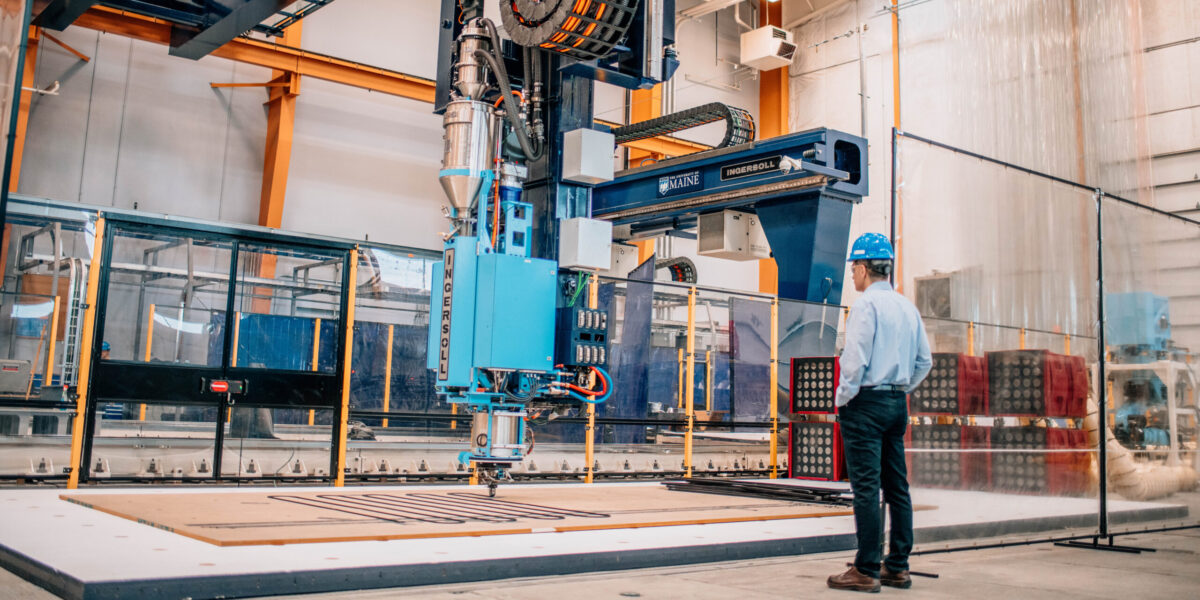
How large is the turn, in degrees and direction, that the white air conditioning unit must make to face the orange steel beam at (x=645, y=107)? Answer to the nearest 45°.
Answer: approximately 135° to its right

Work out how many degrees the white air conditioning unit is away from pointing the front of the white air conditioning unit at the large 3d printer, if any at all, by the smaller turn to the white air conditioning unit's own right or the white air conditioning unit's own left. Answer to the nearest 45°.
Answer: approximately 45° to the white air conditioning unit's own right

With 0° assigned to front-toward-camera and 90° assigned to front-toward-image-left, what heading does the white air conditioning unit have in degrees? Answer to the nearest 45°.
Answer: approximately 315°

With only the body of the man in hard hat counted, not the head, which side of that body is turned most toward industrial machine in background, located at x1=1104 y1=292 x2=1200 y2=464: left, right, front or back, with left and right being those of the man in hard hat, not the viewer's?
right

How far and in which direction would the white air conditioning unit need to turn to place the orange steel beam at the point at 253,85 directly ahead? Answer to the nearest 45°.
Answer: approximately 90° to its right

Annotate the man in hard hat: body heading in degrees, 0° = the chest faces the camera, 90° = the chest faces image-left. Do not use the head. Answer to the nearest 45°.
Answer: approximately 135°

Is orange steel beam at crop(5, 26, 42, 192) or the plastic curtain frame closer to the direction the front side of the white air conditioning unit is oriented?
the plastic curtain frame

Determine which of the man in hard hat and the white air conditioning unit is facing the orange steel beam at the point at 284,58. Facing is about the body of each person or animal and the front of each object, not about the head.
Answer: the man in hard hat

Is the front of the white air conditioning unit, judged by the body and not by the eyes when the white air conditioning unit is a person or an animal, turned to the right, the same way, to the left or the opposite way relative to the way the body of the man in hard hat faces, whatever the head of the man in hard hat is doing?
the opposite way

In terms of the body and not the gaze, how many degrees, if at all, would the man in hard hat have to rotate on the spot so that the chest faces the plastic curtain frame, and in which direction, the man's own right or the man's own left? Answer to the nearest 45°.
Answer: approximately 90° to the man's own right

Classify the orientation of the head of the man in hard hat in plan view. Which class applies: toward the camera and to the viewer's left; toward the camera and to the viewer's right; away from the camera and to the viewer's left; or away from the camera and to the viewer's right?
away from the camera and to the viewer's left

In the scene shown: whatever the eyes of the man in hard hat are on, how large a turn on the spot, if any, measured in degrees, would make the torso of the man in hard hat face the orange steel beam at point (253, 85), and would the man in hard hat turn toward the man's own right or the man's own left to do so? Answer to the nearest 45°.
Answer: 0° — they already face it
